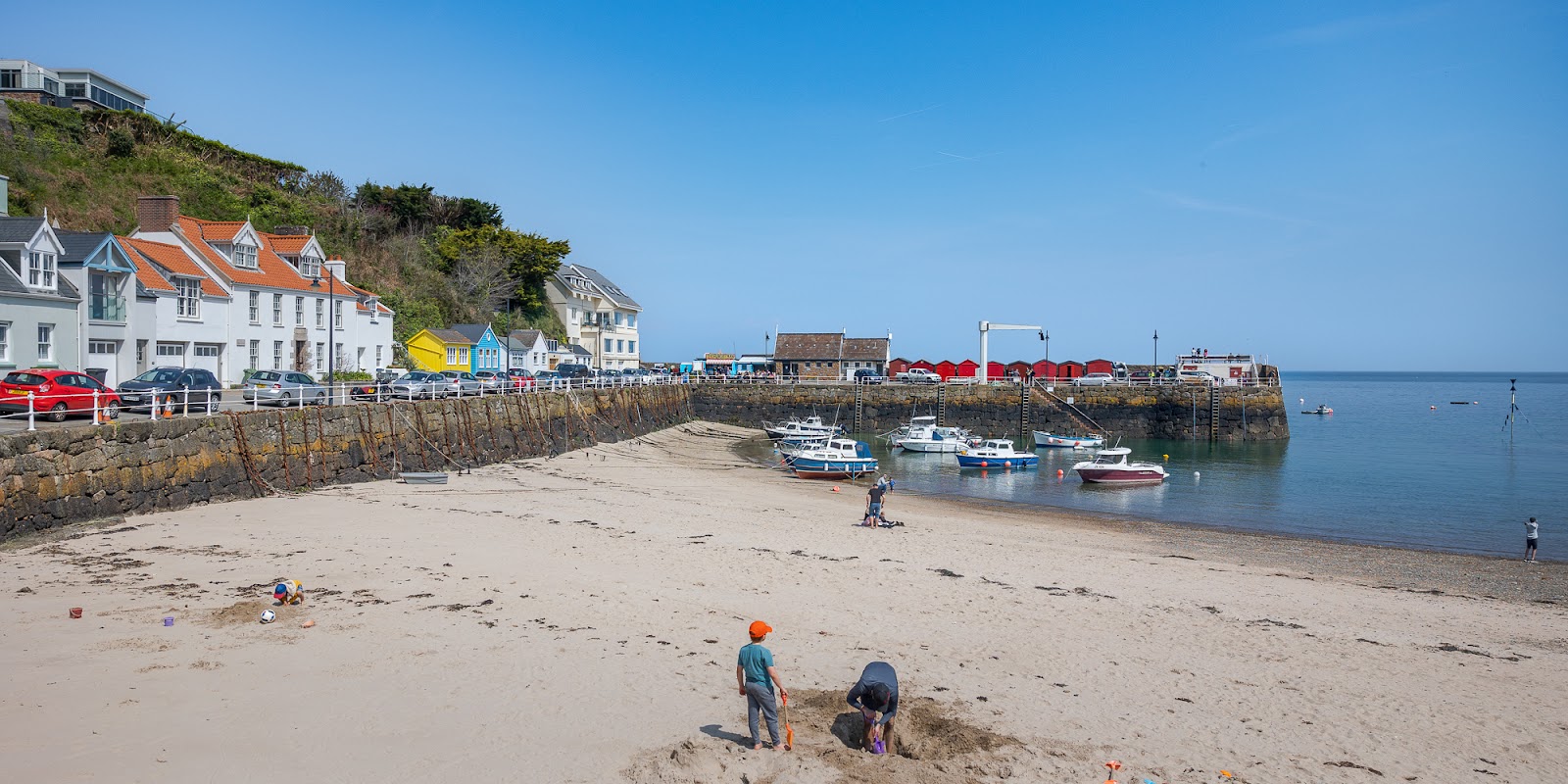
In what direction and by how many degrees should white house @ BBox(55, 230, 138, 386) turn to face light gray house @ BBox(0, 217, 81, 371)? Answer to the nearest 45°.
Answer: approximately 90° to its right

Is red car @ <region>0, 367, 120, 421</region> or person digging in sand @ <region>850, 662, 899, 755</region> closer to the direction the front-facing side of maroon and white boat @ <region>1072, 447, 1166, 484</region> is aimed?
the red car

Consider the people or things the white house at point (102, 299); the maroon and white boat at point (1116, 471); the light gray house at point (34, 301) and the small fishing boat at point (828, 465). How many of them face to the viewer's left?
2

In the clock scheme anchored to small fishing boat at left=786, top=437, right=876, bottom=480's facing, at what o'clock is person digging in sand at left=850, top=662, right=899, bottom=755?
The person digging in sand is roughly at 9 o'clock from the small fishing boat.

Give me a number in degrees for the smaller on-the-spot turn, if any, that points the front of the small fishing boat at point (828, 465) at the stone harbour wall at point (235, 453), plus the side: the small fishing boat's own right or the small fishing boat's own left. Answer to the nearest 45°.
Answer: approximately 45° to the small fishing boat's own left

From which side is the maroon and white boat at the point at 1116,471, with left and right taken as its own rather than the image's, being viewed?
left

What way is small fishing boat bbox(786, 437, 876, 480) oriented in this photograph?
to the viewer's left

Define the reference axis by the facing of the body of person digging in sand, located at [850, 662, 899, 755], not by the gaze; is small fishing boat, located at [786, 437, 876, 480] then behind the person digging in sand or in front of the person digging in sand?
behind

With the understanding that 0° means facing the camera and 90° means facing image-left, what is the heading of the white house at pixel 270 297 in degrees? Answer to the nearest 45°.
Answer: approximately 315°
